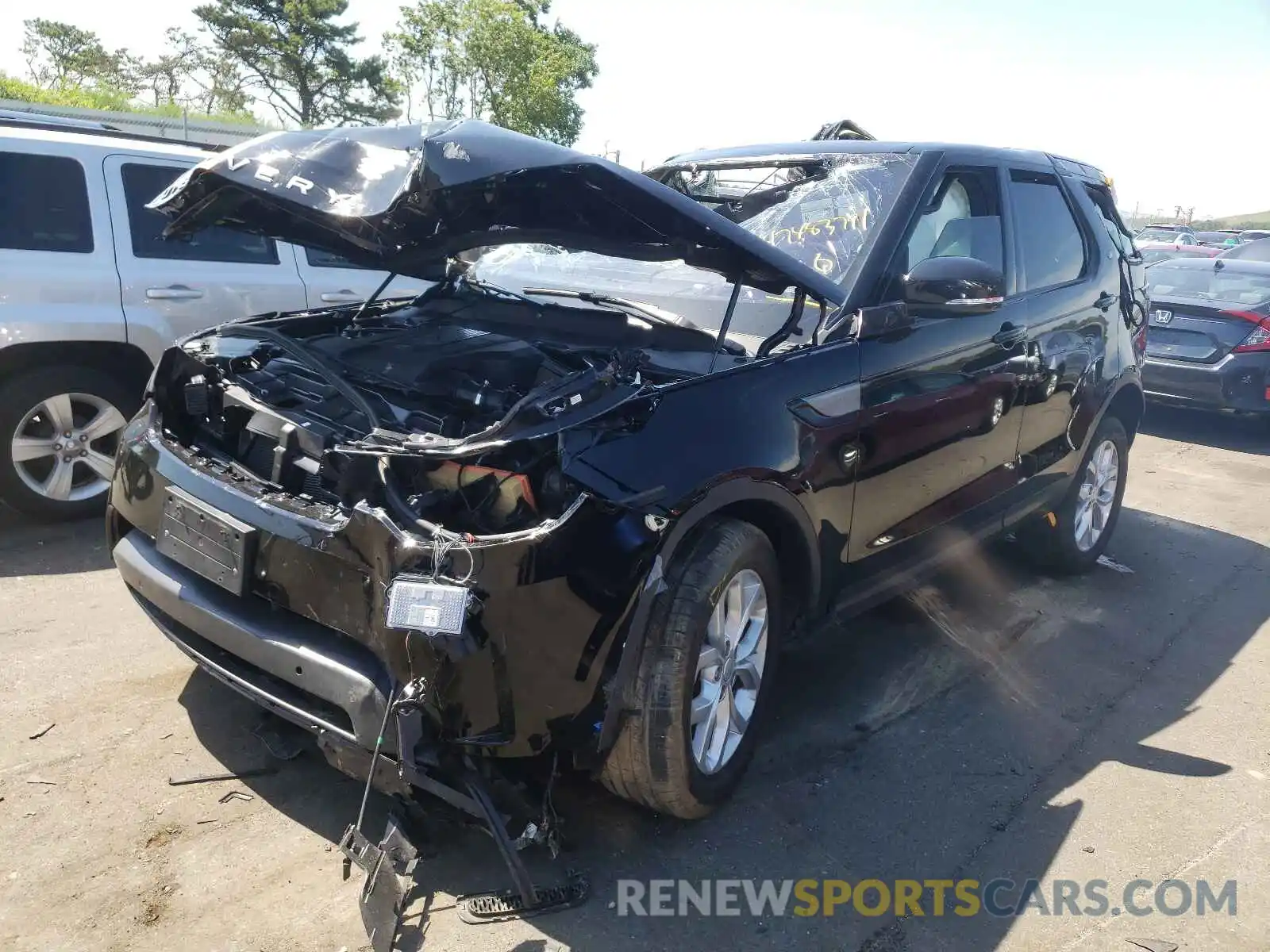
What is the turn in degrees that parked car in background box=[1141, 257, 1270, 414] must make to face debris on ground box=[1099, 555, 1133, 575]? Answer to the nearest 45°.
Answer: approximately 135° to its right

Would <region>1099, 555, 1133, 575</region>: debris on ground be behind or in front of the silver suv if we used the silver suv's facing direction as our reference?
in front

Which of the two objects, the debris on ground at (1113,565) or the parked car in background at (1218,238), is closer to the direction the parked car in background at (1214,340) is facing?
the parked car in background

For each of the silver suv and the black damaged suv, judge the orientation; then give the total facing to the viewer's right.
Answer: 1

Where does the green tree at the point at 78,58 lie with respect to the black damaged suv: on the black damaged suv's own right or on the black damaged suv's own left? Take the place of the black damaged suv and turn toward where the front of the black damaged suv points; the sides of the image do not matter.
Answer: on the black damaged suv's own right

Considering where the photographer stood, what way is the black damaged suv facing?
facing the viewer and to the left of the viewer

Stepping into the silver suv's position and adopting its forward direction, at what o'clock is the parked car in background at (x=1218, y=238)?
The parked car in background is roughly at 11 o'clock from the silver suv.

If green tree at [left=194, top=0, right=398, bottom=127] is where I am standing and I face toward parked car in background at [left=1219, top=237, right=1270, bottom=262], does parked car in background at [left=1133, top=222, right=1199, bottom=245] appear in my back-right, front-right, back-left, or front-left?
front-left

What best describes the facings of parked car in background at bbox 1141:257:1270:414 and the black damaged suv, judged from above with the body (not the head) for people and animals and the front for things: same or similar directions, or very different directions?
very different directions

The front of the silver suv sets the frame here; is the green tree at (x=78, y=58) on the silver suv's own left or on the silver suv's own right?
on the silver suv's own left

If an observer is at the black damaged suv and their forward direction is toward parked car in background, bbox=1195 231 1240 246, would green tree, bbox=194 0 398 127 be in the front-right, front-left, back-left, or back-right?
front-left

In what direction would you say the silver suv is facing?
to the viewer's right

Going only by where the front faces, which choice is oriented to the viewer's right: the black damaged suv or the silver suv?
the silver suv

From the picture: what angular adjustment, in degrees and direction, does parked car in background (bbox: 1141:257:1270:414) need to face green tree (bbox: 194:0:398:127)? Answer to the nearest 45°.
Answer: approximately 90° to its left

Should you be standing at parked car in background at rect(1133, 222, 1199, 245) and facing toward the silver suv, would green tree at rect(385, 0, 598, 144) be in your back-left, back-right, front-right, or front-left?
front-right

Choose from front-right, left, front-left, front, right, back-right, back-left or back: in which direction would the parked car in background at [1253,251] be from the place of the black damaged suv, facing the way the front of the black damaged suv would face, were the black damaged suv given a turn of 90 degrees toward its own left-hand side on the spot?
left

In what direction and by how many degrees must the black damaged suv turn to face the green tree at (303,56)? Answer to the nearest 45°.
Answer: approximately 135° to its right

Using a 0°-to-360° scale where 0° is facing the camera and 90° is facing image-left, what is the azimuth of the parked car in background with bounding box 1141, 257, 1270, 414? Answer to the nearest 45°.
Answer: approximately 225°
